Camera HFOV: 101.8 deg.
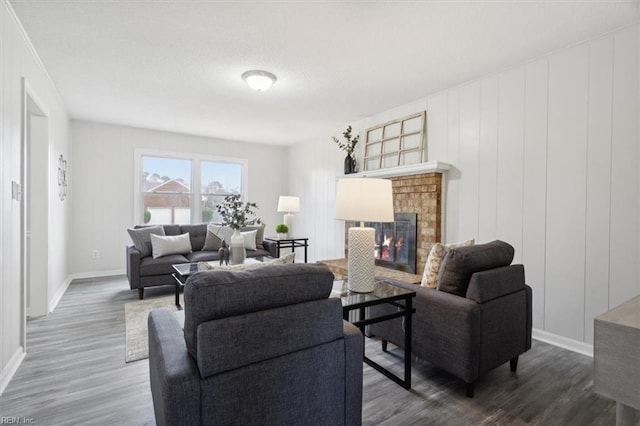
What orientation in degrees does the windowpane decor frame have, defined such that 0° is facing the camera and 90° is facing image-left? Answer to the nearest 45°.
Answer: approximately 45°

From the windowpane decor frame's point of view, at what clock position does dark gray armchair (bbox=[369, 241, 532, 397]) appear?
The dark gray armchair is roughly at 10 o'clock from the windowpane decor frame.

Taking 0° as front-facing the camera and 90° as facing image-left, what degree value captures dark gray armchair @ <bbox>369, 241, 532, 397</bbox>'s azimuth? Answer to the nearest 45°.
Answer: approximately 135°
